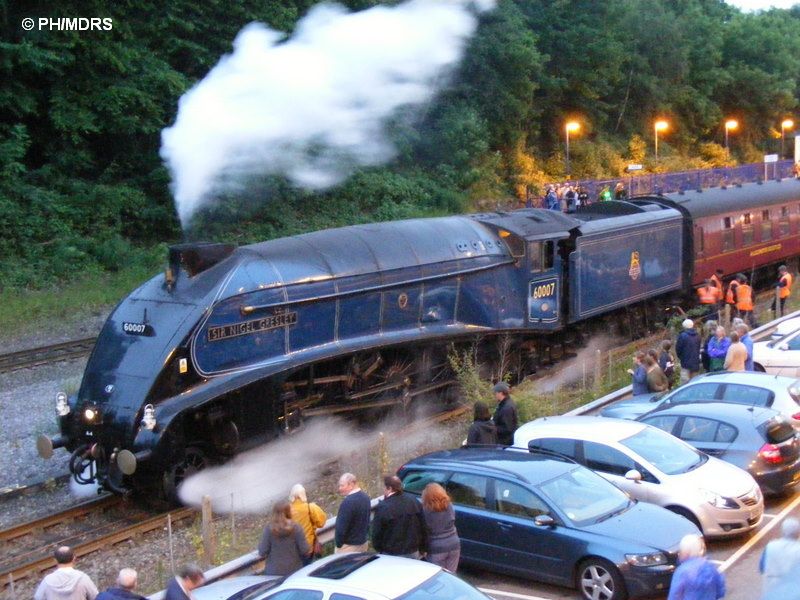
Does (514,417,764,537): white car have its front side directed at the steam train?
no

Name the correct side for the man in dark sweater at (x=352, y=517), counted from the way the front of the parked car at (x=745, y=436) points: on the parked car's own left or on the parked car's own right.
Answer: on the parked car's own left

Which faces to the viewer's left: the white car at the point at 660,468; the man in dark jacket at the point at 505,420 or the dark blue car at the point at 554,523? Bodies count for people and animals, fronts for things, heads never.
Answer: the man in dark jacket

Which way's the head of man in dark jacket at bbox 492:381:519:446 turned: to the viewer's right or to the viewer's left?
to the viewer's left

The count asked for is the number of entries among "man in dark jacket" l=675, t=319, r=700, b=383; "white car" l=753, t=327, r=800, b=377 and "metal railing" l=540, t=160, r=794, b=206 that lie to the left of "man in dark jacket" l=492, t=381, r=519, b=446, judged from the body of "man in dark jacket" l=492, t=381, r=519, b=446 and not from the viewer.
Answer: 0

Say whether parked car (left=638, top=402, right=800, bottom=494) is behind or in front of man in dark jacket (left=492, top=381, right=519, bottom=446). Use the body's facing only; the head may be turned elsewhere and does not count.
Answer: behind

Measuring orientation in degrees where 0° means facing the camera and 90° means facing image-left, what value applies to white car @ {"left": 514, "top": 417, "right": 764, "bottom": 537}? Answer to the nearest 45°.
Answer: approximately 315°

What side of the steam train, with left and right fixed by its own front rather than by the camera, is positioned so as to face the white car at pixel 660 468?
left

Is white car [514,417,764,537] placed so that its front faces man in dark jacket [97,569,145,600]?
no

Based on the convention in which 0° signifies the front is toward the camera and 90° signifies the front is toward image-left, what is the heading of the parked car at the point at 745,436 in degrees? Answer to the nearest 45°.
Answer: approximately 135°

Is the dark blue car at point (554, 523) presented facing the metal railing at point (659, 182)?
no

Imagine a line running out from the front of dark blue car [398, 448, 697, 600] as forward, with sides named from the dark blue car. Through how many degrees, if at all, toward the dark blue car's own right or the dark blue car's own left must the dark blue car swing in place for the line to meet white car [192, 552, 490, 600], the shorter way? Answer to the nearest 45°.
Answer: approximately 90° to the dark blue car's own right

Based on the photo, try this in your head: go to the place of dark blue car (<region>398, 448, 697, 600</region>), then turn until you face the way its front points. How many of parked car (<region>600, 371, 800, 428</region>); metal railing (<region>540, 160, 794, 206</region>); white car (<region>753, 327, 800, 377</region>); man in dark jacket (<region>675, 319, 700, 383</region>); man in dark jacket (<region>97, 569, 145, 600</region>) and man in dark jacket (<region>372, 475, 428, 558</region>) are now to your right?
2

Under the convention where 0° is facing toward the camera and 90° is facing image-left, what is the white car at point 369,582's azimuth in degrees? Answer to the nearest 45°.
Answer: approximately 135°

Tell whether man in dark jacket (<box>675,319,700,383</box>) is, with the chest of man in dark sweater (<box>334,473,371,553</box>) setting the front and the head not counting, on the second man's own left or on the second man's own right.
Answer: on the second man's own right

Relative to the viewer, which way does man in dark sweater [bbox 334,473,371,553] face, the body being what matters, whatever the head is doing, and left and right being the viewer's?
facing away from the viewer and to the left of the viewer

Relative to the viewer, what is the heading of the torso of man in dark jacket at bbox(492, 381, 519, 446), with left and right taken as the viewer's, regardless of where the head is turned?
facing to the left of the viewer
